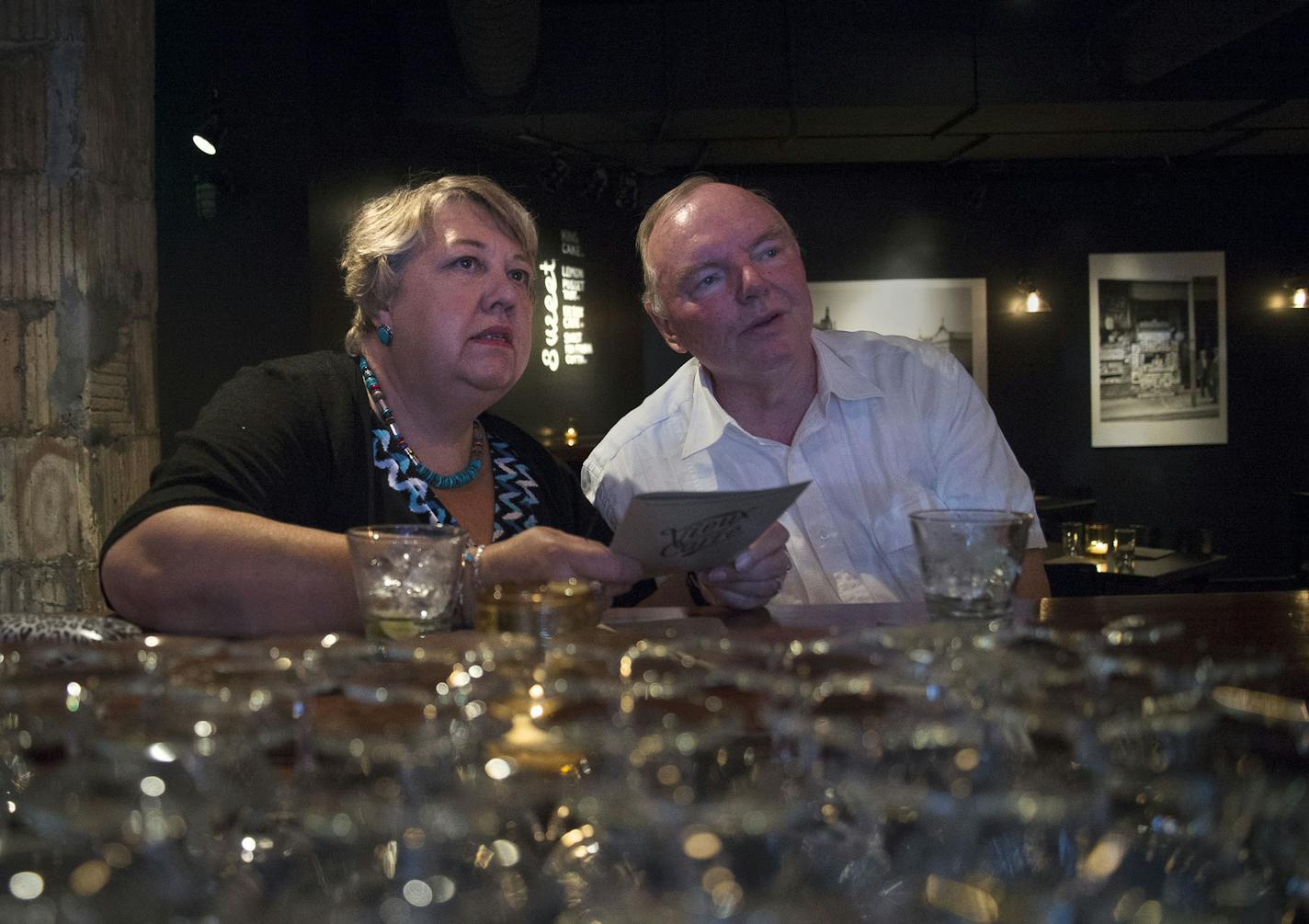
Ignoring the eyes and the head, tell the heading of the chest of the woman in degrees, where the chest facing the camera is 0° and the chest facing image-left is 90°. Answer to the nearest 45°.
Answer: approximately 315°

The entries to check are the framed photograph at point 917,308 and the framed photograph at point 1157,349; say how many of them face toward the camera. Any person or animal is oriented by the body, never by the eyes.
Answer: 2

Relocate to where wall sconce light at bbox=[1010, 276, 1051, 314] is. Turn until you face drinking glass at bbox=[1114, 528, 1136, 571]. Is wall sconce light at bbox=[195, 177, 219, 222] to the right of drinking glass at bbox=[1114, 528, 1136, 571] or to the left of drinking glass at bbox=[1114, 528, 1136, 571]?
right

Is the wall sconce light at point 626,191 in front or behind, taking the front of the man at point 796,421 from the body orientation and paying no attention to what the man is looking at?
behind

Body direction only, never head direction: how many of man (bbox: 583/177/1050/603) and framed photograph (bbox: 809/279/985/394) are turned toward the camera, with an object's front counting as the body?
2

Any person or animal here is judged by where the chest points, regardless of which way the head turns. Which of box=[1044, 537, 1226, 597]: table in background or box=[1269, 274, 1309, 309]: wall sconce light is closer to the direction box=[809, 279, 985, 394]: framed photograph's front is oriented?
the table in background

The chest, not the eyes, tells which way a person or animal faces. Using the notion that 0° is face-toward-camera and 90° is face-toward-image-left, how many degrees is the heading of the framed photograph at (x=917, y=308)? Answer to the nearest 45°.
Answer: approximately 0°

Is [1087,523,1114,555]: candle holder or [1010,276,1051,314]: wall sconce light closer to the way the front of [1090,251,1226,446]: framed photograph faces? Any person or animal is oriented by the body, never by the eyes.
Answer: the candle holder

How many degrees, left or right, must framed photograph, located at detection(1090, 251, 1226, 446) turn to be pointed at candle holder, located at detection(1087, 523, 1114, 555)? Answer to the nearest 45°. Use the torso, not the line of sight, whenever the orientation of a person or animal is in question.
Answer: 0° — it already faces it

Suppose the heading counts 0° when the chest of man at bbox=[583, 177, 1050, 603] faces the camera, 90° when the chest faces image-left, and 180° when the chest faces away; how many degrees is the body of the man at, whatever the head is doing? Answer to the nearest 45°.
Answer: approximately 0°

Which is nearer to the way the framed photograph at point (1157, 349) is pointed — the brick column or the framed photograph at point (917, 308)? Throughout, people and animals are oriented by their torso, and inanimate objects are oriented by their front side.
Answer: the brick column
